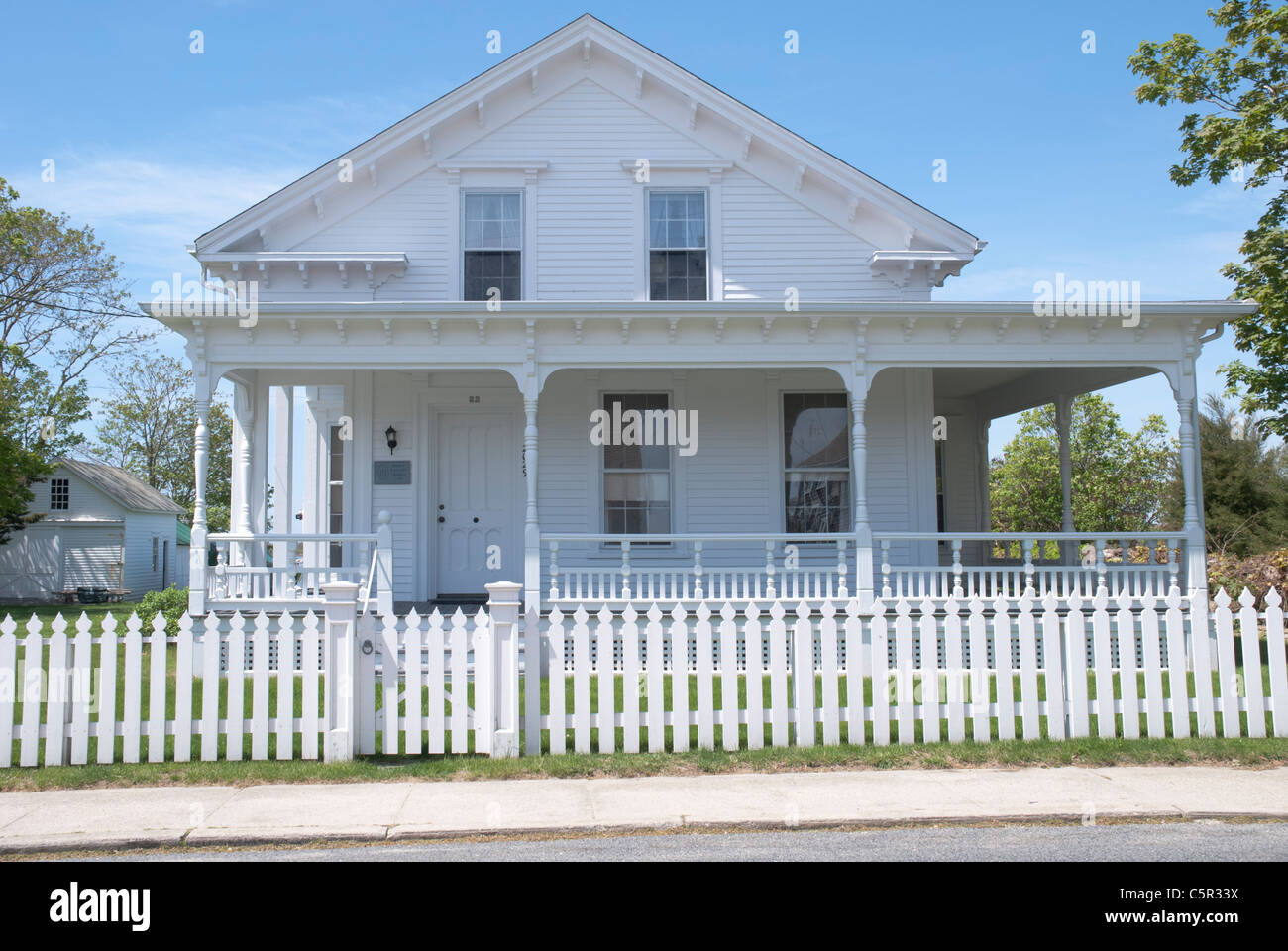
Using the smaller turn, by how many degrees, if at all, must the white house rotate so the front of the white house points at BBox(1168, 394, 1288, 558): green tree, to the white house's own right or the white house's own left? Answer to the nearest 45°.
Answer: approximately 135° to the white house's own left

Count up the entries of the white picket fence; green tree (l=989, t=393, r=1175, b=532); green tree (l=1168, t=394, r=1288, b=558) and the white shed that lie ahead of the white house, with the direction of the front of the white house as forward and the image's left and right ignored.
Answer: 1

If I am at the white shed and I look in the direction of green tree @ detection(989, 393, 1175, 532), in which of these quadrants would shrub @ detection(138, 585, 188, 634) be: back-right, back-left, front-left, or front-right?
front-right

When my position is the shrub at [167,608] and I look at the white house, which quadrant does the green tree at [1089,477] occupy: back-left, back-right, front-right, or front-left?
front-left

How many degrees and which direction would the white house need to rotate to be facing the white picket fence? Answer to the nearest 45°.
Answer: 0° — it already faces it

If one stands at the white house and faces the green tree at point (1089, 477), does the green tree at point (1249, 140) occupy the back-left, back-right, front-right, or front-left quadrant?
front-right

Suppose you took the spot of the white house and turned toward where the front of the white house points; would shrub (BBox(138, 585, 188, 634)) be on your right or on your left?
on your right

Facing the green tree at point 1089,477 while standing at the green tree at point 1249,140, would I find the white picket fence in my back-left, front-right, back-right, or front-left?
back-left

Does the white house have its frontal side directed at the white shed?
no

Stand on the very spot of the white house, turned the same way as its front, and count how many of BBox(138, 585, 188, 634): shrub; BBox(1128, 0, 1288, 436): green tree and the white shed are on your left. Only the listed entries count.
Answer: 1

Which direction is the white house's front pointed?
toward the camera

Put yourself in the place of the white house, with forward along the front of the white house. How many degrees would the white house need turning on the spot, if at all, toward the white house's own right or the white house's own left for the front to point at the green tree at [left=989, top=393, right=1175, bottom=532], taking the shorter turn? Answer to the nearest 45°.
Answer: approximately 135° to the white house's own left

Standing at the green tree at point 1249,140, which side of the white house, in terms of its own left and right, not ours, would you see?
left

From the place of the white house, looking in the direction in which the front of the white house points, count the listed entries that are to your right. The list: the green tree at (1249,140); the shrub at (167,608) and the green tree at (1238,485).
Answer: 1

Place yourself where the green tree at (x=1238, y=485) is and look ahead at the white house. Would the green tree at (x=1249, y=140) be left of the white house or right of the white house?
left
